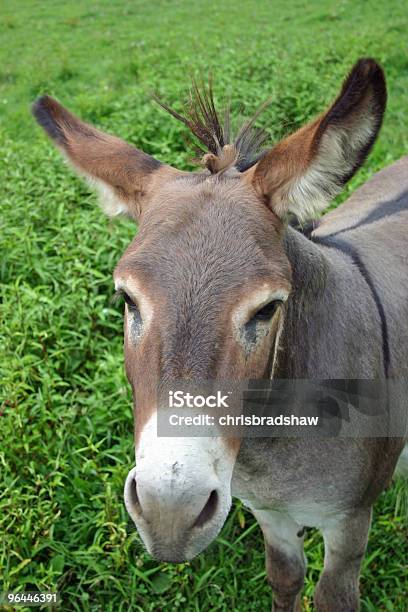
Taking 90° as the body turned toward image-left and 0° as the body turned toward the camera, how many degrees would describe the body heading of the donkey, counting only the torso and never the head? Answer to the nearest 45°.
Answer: approximately 45°
